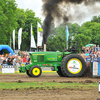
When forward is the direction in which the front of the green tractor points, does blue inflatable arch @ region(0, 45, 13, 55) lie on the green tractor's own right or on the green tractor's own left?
on the green tractor's own right

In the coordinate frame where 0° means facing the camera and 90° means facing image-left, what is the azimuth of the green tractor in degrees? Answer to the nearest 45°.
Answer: approximately 90°

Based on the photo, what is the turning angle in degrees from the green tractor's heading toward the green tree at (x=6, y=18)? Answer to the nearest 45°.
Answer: approximately 90° to its right
